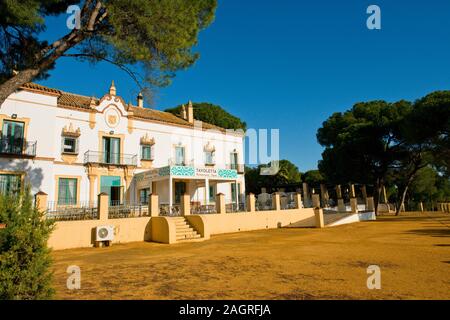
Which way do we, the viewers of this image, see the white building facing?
facing the viewer and to the right of the viewer

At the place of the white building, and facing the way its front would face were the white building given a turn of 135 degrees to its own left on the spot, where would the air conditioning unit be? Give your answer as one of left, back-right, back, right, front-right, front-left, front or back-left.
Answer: back

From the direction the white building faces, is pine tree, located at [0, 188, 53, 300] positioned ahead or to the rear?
ahead
